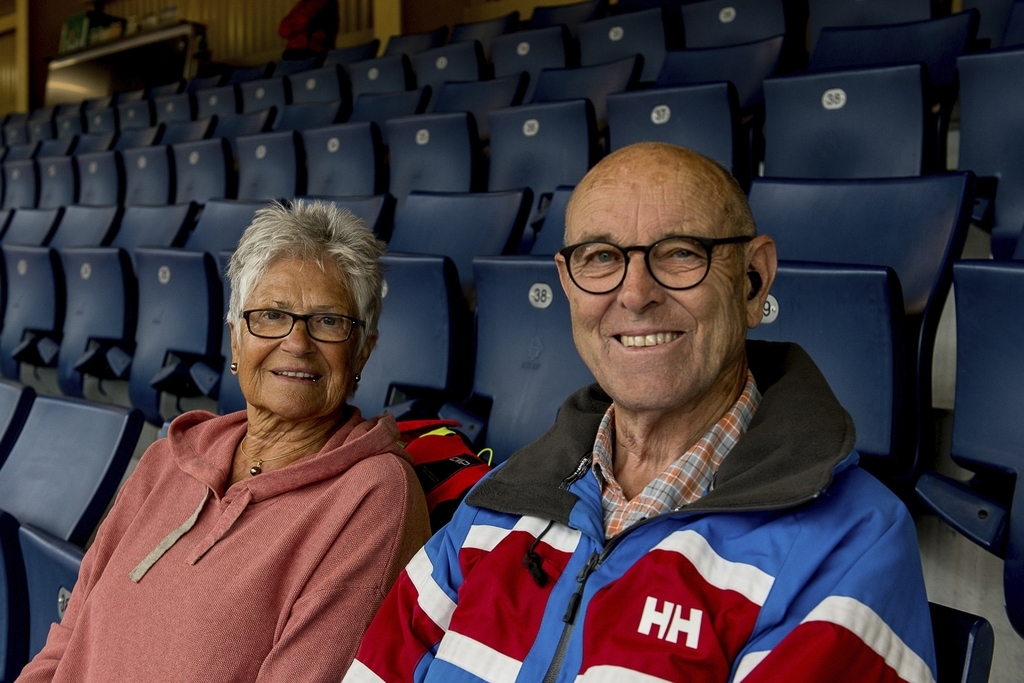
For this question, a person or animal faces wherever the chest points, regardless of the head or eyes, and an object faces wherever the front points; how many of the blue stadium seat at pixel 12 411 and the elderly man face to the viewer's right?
0

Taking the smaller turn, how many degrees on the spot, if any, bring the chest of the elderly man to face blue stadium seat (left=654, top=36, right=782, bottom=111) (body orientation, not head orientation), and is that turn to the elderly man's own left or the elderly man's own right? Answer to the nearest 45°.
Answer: approximately 135° to the elderly man's own right

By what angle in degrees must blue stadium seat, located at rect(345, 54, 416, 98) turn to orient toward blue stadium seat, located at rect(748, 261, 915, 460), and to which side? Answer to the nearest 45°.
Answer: approximately 45° to its left

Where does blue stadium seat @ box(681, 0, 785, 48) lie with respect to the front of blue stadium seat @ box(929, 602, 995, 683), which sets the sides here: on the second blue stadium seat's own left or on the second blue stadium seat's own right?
on the second blue stadium seat's own right

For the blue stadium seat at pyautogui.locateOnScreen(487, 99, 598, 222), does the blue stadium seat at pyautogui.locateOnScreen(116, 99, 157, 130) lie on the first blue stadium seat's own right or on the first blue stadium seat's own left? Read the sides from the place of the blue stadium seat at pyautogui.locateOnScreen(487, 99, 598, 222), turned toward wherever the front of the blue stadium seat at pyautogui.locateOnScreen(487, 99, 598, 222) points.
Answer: on the first blue stadium seat's own right

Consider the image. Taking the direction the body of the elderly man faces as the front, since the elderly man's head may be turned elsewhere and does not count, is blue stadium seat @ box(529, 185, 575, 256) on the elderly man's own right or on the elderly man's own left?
on the elderly man's own right

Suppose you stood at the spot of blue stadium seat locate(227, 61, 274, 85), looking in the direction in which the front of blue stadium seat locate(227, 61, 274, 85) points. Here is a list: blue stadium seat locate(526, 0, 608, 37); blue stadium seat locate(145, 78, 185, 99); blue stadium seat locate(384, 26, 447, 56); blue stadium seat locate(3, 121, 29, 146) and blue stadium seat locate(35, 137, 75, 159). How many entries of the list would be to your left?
2

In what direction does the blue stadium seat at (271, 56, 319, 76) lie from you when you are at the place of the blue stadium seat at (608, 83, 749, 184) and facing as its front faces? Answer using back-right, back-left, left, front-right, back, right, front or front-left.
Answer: right

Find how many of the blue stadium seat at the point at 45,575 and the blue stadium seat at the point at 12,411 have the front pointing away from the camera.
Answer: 0

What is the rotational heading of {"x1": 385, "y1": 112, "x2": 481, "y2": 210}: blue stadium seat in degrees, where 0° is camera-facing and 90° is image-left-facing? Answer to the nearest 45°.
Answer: approximately 45°

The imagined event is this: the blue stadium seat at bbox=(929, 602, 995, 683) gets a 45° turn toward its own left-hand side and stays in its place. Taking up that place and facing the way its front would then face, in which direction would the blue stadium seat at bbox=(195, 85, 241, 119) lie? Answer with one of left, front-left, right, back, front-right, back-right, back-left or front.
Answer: back-right

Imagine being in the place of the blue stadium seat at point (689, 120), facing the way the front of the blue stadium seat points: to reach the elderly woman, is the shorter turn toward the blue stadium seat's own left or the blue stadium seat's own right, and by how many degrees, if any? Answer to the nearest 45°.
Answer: approximately 45° to the blue stadium seat's own left

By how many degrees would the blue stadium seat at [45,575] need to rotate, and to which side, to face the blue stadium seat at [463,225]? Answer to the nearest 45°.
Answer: approximately 180°
